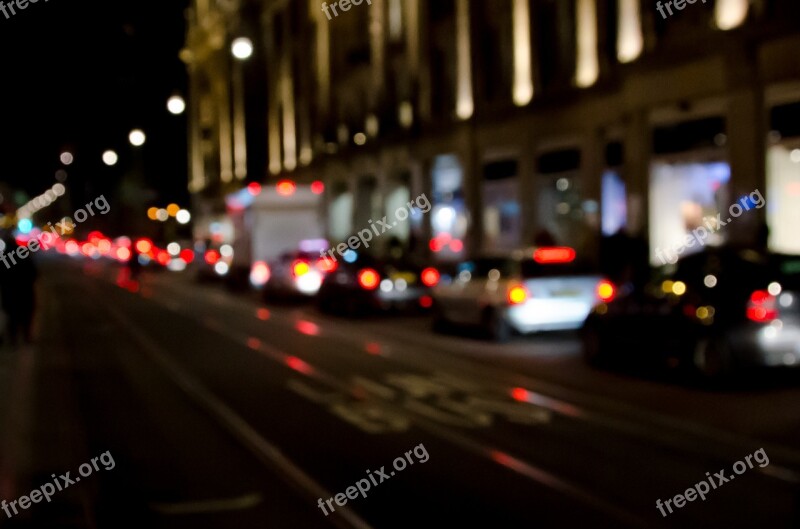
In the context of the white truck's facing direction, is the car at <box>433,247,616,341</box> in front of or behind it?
behind

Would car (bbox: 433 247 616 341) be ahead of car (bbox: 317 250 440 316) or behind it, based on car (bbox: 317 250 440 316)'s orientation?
behind

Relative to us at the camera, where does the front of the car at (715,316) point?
facing away from the viewer and to the left of the viewer

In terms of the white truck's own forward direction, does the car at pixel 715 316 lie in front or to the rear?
to the rear

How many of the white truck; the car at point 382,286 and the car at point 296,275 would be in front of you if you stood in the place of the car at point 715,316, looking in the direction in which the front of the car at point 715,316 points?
3

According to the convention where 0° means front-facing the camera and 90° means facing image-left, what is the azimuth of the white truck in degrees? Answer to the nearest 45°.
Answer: approximately 135°

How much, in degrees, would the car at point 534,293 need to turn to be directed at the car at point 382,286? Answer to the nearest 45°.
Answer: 0° — it already faces it

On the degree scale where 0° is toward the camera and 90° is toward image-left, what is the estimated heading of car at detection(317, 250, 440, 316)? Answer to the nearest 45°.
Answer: approximately 135°

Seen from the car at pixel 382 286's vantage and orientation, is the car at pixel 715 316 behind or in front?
behind

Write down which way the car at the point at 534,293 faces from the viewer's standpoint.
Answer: facing away from the viewer and to the left of the viewer
